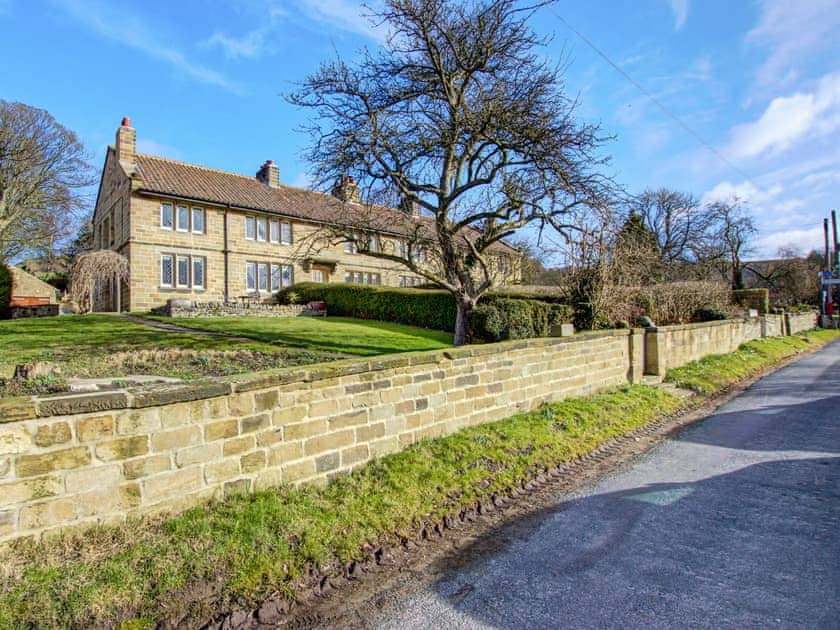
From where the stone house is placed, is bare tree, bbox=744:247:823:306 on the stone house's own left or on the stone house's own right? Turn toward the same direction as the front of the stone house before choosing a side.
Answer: on the stone house's own left

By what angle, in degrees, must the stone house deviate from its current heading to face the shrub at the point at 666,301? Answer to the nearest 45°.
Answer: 0° — it already faces it

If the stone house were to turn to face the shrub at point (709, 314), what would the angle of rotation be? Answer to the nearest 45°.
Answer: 0° — it already faces it

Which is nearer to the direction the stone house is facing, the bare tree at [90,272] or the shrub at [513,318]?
the shrub

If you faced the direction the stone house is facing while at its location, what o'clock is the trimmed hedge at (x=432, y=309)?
The trimmed hedge is roughly at 12 o'clock from the stone house.

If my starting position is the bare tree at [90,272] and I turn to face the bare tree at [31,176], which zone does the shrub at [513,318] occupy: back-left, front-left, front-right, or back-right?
back-right

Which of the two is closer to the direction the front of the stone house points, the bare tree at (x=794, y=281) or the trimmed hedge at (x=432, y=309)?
the trimmed hedge

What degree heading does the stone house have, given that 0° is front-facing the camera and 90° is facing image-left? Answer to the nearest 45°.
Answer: approximately 315°

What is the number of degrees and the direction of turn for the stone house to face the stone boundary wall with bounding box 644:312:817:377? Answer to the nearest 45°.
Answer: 0° — it already faces it

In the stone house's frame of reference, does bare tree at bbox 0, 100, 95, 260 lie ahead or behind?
behind

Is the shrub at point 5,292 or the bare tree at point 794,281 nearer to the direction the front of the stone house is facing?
the bare tree

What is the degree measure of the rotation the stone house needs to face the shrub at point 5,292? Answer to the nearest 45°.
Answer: approximately 135° to its right
